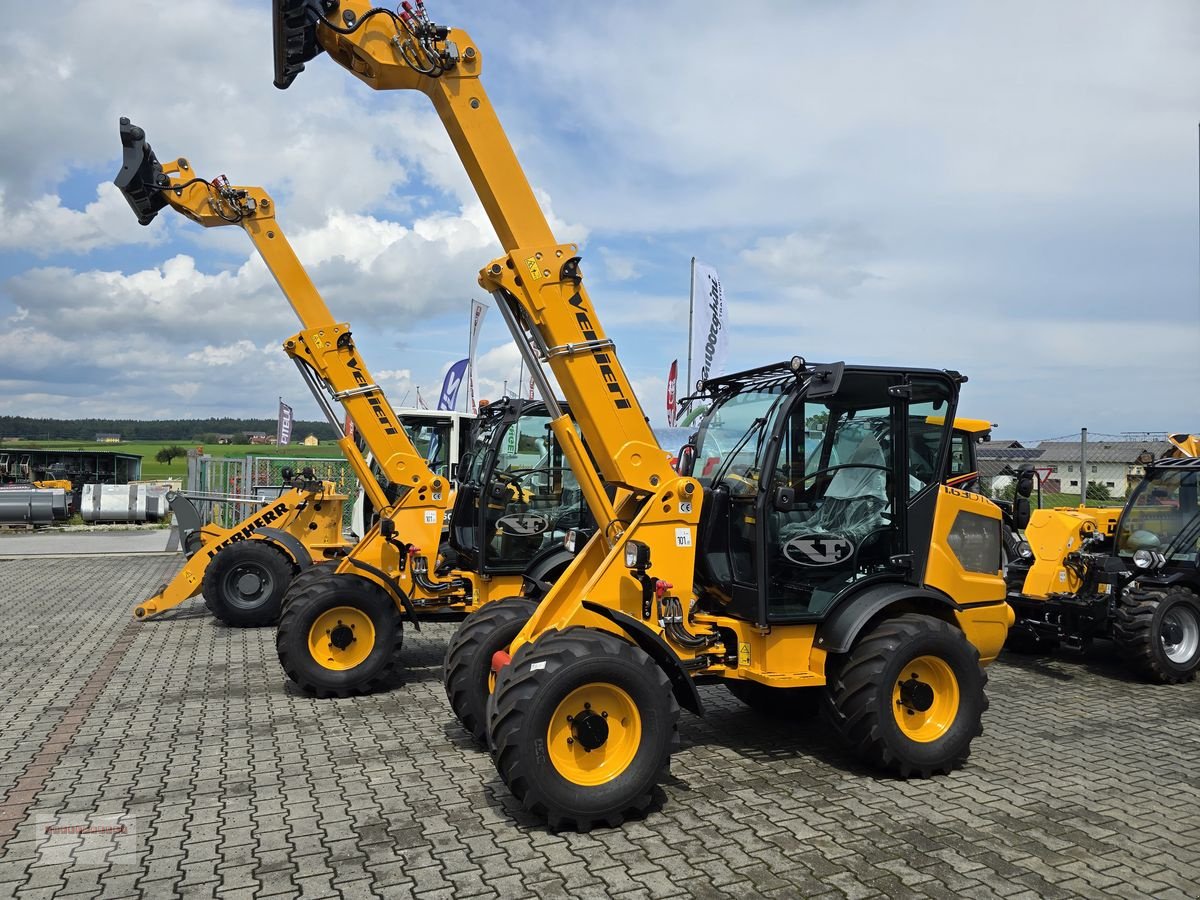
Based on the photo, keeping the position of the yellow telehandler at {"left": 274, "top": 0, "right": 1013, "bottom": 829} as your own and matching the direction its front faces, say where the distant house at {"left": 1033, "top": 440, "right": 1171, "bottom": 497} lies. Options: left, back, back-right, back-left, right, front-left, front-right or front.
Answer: back

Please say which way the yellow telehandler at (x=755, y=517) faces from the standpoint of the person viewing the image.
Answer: facing the viewer and to the left of the viewer

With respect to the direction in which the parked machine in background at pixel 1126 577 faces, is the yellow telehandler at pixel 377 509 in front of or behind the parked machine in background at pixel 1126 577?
in front

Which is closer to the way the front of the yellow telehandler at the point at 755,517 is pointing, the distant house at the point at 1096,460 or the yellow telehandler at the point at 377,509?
the yellow telehandler

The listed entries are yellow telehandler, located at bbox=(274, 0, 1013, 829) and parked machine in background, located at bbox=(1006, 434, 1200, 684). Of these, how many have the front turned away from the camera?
0

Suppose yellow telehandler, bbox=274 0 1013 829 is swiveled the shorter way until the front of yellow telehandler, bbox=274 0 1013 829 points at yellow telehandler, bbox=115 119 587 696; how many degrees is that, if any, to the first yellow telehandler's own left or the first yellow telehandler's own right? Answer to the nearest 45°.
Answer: approximately 90° to the first yellow telehandler's own right

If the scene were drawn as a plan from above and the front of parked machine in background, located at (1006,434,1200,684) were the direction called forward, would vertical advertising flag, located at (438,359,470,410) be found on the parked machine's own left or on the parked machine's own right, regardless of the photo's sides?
on the parked machine's own right

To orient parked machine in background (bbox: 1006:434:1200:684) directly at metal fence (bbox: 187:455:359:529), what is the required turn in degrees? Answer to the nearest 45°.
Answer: approximately 45° to its right

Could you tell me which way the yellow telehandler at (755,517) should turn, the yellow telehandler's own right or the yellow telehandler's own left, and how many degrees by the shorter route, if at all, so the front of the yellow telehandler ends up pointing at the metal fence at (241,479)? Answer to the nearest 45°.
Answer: approximately 90° to the yellow telehandler's own right

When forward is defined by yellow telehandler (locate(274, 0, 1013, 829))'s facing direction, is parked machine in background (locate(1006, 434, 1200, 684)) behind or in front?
behind

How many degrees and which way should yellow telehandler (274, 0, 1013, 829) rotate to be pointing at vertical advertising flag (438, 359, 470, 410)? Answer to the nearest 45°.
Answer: approximately 135° to its right

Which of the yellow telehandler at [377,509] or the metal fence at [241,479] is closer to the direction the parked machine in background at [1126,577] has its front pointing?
the yellow telehandler
